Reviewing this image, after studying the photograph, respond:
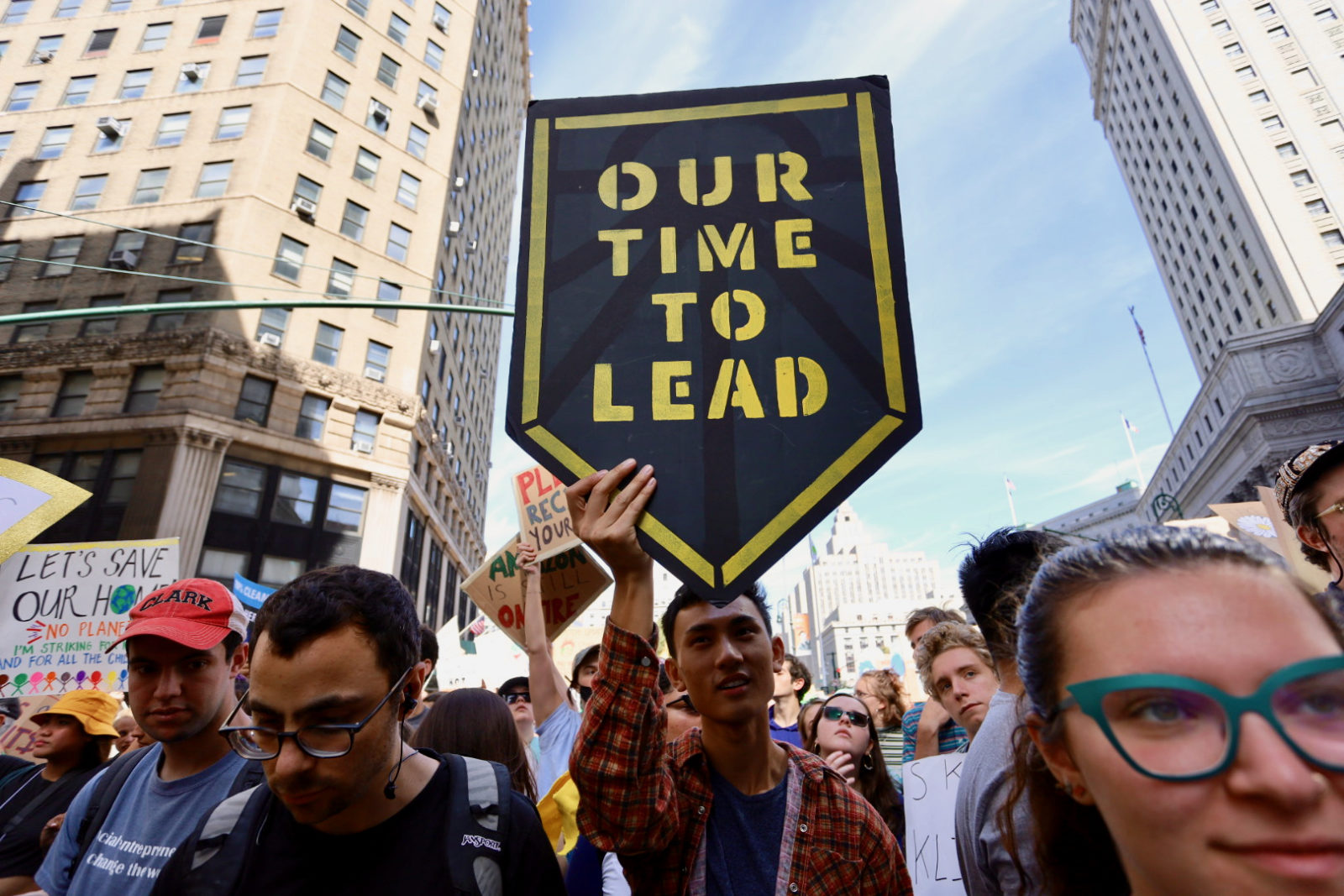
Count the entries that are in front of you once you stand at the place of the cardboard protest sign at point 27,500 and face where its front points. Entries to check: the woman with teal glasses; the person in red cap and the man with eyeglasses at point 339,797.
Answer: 3

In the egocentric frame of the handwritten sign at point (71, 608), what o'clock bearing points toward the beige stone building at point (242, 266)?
The beige stone building is roughly at 6 o'clock from the handwritten sign.

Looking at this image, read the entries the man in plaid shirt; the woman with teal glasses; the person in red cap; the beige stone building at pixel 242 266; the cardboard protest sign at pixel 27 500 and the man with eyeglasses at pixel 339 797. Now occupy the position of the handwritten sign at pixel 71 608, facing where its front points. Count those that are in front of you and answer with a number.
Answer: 5

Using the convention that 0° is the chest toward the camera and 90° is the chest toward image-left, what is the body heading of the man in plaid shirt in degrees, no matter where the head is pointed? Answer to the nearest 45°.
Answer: approximately 0°

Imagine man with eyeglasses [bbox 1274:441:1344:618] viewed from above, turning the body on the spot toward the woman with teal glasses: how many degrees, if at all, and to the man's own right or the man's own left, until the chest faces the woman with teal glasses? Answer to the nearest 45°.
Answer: approximately 45° to the man's own right

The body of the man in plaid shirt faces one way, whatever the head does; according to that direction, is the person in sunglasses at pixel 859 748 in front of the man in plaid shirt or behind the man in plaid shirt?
behind

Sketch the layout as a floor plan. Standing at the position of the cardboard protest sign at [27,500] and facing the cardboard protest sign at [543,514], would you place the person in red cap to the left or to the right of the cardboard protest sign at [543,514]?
right
